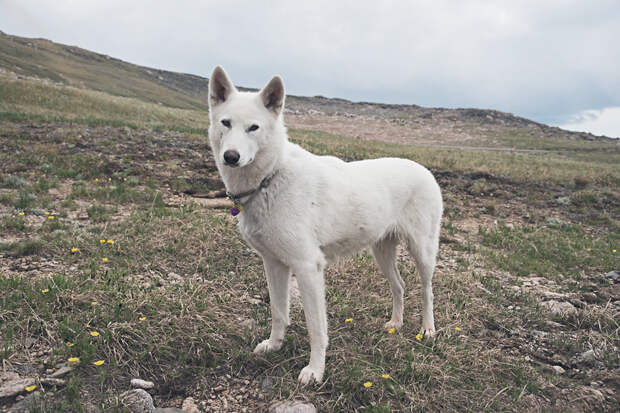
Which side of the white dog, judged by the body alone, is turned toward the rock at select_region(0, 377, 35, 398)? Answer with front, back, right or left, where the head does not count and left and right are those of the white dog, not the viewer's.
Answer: front

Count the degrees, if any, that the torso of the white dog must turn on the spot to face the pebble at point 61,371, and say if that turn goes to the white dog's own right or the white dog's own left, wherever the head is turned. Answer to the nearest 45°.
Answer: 0° — it already faces it

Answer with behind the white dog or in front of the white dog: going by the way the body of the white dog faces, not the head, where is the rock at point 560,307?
behind

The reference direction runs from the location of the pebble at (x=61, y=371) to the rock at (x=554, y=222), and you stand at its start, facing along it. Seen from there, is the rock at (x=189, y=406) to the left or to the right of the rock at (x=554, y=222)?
right

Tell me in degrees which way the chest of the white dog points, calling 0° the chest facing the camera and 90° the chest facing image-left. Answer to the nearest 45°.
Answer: approximately 45°

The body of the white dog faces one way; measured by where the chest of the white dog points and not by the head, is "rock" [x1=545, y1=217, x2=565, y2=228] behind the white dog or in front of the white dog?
behind

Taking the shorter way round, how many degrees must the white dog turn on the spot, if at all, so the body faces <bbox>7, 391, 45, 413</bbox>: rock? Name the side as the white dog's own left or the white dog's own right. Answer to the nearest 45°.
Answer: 0° — it already faces it

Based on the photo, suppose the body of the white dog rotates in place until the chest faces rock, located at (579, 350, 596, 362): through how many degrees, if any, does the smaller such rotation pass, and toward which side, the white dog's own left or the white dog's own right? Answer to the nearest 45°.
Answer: approximately 135° to the white dog's own left
